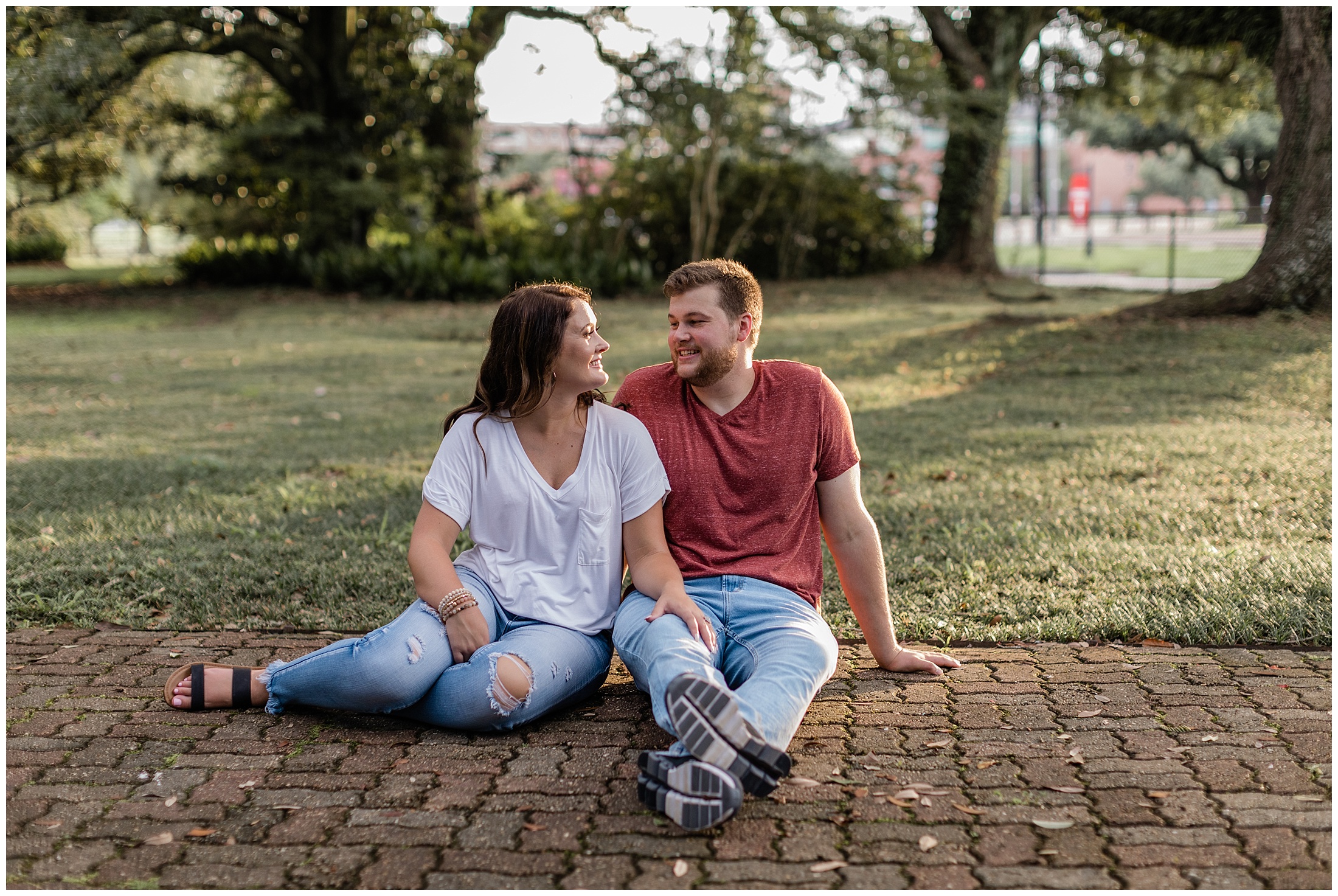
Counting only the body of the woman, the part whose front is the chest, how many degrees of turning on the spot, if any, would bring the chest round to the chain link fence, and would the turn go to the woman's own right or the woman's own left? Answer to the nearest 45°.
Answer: approximately 135° to the woman's own left

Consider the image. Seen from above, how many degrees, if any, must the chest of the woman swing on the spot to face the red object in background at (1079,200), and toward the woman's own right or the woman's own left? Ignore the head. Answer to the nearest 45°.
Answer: approximately 135° to the woman's own left

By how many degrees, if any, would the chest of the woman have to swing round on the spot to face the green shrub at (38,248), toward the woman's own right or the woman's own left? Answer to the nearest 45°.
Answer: approximately 180°

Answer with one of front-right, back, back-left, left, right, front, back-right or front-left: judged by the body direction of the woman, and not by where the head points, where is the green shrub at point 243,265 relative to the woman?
back

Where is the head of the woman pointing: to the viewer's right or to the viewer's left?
to the viewer's right

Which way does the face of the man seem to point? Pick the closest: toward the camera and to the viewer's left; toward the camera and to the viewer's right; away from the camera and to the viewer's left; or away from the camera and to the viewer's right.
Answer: toward the camera and to the viewer's left

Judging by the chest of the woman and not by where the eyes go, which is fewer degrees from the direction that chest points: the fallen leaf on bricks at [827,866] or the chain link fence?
the fallen leaf on bricks

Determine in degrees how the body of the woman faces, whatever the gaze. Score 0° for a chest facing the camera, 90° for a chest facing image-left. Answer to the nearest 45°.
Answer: approximately 0°
